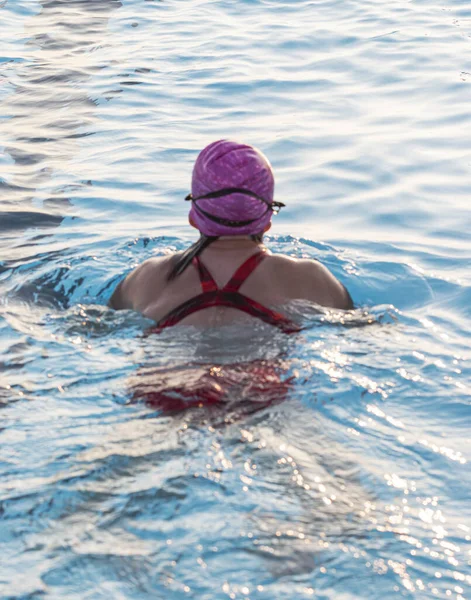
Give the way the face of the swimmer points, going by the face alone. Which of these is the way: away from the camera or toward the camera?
away from the camera

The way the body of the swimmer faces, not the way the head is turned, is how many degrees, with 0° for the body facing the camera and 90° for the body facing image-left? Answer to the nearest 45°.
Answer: approximately 180°
